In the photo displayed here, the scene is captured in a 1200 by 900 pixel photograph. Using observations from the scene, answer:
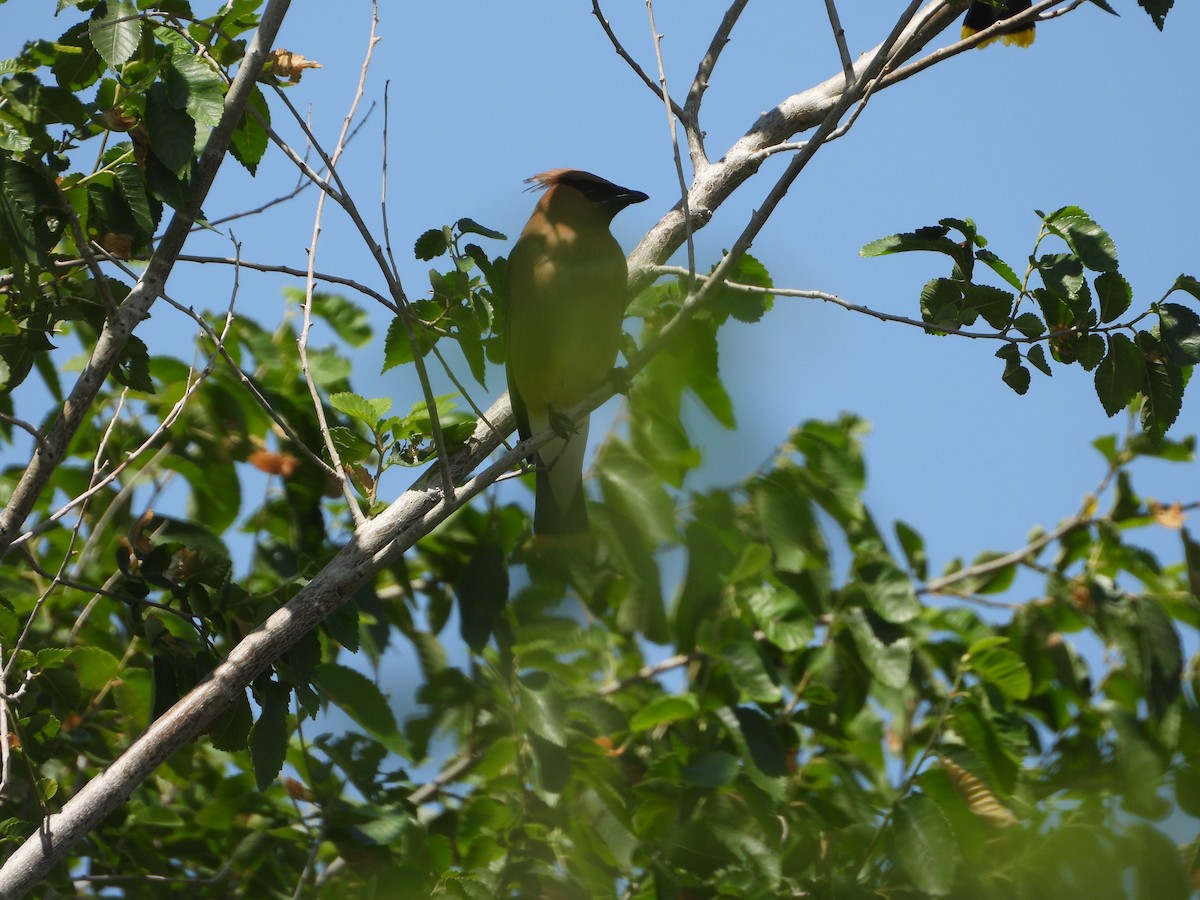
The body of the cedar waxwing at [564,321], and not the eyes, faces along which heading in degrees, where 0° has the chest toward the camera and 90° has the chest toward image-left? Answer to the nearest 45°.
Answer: approximately 315°
